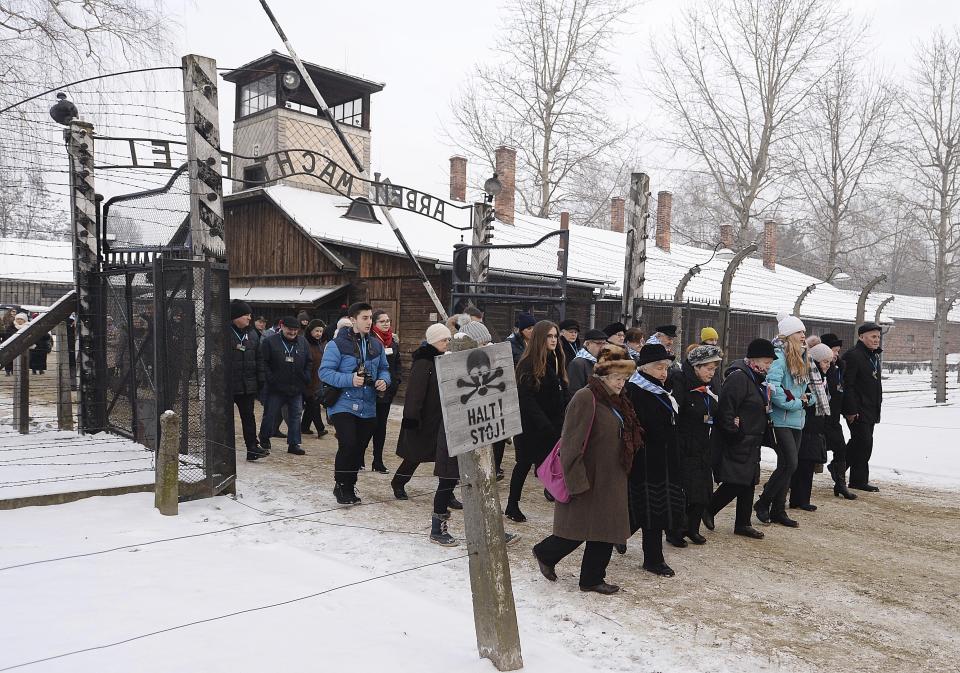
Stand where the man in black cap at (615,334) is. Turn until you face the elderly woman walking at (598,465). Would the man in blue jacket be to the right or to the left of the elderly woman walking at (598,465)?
right

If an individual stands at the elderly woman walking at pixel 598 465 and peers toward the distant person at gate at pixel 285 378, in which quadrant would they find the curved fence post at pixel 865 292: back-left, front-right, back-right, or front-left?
front-right

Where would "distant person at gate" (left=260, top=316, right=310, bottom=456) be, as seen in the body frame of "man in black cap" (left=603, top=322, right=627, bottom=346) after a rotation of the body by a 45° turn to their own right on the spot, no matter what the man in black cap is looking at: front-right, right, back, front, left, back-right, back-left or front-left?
right

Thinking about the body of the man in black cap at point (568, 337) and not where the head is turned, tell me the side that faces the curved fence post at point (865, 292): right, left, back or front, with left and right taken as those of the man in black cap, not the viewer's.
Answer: left

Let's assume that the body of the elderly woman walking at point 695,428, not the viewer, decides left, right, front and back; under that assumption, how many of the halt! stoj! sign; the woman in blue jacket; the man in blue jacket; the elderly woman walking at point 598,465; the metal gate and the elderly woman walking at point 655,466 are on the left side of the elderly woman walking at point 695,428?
1

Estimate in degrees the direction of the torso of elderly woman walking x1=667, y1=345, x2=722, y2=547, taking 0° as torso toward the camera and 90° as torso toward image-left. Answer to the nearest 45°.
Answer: approximately 315°

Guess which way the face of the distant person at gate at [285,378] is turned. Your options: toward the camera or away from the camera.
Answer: toward the camera

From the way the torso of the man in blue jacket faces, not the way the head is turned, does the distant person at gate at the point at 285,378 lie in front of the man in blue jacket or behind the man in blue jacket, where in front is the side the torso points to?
behind

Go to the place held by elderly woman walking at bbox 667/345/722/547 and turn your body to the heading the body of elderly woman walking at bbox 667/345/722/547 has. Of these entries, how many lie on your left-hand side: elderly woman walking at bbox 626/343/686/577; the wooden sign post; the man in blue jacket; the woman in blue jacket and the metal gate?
1

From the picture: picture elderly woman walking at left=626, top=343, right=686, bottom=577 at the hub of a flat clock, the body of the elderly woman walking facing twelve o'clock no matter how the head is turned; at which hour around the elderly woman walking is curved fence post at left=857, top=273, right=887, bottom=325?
The curved fence post is roughly at 8 o'clock from the elderly woman walking.

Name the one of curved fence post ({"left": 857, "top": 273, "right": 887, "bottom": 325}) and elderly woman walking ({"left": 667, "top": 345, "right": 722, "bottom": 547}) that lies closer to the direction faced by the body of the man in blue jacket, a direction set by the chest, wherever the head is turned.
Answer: the elderly woman walking

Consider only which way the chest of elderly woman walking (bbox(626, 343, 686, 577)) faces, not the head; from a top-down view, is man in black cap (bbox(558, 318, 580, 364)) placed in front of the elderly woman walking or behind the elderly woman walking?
behind

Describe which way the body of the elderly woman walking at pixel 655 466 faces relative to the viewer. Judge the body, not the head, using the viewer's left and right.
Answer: facing the viewer and to the right of the viewer

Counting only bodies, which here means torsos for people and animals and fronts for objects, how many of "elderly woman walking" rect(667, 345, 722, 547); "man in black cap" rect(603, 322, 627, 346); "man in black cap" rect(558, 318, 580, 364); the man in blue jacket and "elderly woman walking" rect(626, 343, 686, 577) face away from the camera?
0
